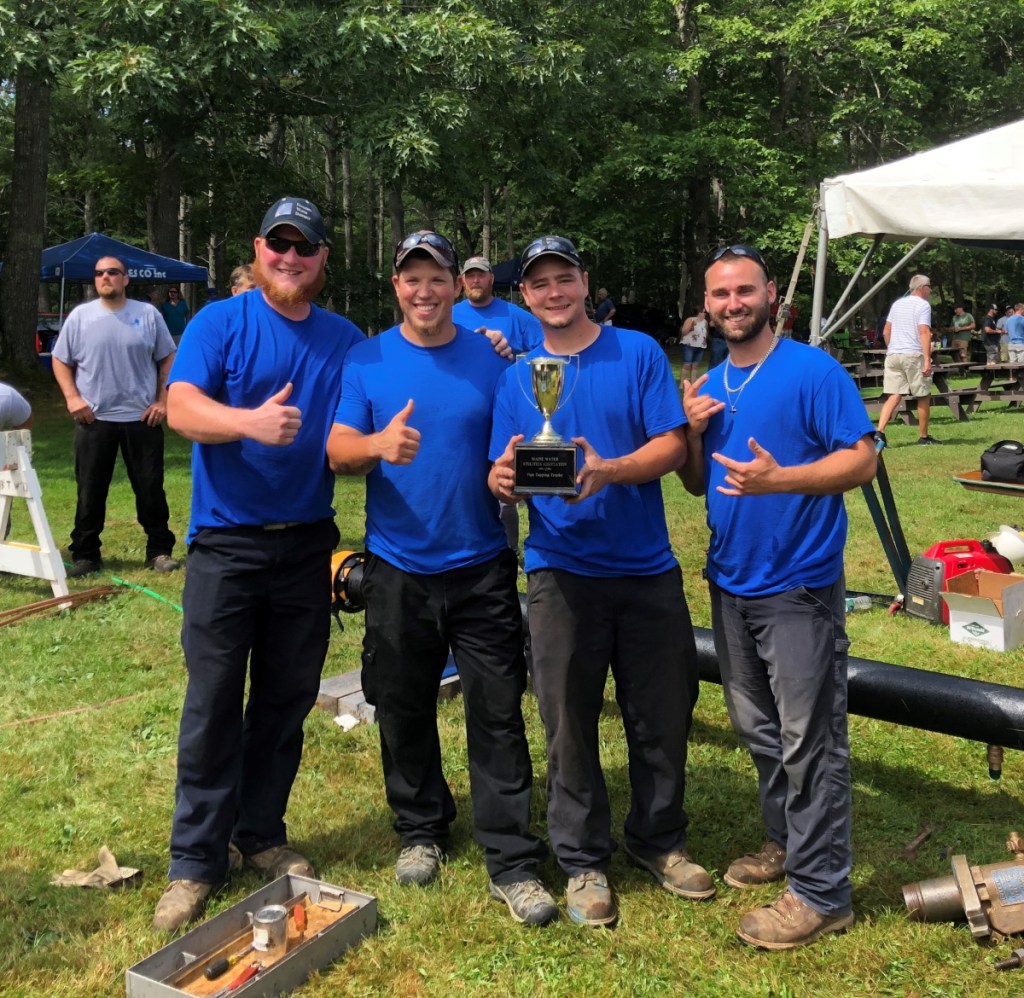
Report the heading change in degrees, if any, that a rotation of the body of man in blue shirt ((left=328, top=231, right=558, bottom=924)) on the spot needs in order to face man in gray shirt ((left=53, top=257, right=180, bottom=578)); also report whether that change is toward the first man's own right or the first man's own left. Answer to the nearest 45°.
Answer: approximately 135° to the first man's own right

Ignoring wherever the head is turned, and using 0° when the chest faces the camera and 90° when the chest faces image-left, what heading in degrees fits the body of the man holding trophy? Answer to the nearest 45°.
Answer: approximately 0°

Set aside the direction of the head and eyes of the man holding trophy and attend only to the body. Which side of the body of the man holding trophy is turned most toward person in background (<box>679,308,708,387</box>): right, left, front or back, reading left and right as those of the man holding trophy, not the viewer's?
back

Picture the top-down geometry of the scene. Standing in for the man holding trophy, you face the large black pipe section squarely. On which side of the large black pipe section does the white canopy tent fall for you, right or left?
left

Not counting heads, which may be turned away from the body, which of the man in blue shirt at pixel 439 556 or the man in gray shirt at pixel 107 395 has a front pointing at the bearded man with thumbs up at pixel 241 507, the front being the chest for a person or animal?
the man in gray shirt

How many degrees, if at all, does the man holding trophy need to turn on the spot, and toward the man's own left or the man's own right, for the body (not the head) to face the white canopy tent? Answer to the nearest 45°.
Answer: approximately 135° to the man's own left
